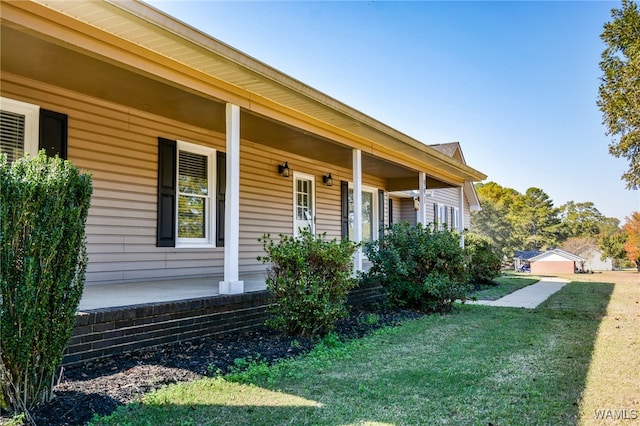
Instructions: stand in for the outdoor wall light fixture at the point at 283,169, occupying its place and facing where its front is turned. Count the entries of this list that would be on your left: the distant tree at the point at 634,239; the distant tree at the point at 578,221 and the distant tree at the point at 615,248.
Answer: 3

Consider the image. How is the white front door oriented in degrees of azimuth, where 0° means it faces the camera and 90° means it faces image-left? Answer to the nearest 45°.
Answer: approximately 315°

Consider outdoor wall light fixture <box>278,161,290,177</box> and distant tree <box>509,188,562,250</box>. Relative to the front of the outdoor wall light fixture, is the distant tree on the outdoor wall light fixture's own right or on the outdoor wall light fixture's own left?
on the outdoor wall light fixture's own left

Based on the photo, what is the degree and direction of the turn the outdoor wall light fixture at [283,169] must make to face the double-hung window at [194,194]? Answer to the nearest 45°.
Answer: approximately 90° to its right

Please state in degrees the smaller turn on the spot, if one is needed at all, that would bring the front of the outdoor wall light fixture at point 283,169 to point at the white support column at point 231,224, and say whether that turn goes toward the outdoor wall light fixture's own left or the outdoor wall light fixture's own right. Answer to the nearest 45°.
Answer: approximately 45° to the outdoor wall light fixture's own right

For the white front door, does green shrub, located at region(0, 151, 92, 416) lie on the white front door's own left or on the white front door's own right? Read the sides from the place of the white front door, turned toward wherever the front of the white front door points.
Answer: on the white front door's own right

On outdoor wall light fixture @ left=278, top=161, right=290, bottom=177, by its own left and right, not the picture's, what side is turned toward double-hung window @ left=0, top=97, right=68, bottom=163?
right

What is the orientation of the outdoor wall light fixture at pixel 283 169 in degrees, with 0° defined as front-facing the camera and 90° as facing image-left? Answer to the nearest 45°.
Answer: approximately 315°

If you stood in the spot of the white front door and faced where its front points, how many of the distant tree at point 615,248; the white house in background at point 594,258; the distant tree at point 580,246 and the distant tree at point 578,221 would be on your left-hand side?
4

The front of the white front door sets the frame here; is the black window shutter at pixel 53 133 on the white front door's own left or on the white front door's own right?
on the white front door's own right

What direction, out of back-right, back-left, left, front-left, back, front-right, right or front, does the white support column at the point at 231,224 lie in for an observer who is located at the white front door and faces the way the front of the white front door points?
front-right

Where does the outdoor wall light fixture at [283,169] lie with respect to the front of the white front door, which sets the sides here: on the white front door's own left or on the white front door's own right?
on the white front door's own right

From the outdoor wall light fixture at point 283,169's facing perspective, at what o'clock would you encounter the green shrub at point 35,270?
The green shrub is roughly at 2 o'clock from the outdoor wall light fixture.

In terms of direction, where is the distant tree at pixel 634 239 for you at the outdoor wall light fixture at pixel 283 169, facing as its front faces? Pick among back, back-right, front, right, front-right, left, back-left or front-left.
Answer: left
